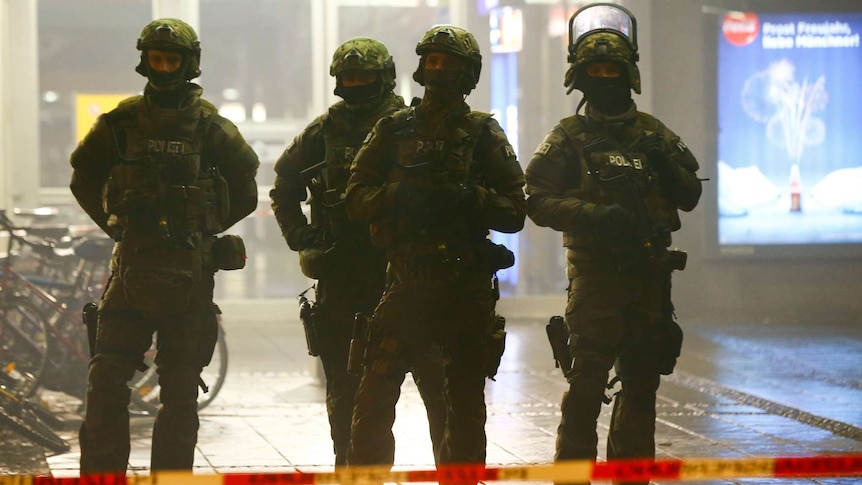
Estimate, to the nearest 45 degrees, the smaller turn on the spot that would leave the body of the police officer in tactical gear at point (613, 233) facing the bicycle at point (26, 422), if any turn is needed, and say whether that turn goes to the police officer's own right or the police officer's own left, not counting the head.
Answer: approximately 90° to the police officer's own right

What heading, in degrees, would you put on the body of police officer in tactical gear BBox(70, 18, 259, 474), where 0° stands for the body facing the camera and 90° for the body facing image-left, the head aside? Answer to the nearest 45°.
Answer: approximately 0°

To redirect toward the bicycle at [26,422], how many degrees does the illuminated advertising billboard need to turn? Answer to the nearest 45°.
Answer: approximately 45° to its right

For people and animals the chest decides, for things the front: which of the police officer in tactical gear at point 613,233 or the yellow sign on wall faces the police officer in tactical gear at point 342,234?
the yellow sign on wall

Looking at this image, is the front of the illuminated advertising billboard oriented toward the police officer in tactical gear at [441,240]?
yes

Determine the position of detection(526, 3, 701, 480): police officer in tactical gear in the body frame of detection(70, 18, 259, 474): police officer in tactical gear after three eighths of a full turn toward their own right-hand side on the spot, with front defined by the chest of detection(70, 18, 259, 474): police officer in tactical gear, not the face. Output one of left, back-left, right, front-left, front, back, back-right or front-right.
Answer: back-right

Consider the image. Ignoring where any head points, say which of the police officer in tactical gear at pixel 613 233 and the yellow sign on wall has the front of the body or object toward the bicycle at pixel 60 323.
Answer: the yellow sign on wall

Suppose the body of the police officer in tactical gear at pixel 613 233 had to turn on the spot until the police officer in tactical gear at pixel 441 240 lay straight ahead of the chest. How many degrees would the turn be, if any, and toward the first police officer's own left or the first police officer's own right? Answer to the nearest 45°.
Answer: approximately 45° to the first police officer's own right

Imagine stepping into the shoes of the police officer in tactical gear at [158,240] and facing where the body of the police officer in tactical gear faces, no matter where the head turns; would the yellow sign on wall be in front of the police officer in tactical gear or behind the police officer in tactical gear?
behind
